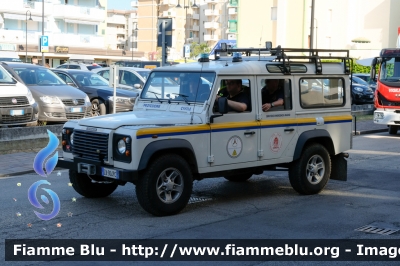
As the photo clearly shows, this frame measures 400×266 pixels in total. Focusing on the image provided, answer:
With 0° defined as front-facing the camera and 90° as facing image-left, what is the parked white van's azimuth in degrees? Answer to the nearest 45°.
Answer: approximately 315°

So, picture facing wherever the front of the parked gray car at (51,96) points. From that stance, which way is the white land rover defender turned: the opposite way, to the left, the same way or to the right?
to the right

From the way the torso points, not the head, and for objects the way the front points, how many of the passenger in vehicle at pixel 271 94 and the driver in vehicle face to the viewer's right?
0

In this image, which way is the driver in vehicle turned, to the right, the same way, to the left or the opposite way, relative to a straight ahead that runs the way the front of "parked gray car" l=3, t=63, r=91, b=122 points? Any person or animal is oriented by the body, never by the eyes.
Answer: to the right

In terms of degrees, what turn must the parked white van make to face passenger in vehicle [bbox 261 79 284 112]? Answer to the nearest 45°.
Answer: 0° — it already faces them

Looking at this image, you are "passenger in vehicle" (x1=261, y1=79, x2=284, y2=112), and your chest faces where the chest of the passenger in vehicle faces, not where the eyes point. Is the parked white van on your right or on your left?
on your right

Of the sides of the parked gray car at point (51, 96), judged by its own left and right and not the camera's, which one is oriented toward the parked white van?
right

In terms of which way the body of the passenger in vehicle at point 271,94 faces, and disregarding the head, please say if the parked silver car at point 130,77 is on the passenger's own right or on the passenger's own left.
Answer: on the passenger's own right

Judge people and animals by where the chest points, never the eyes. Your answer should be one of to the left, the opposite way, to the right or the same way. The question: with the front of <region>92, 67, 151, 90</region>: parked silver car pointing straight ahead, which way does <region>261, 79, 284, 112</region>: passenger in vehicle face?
to the right
